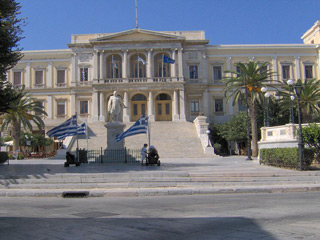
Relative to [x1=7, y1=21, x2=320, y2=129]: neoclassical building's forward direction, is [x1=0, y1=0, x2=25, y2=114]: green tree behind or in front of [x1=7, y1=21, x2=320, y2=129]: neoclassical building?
in front

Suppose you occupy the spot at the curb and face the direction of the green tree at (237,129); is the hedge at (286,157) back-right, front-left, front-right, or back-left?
front-right

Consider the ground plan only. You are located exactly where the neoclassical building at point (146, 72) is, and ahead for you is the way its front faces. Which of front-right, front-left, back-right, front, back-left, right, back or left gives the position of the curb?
front

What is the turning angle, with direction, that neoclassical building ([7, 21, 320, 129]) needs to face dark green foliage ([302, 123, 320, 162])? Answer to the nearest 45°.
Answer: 0° — it already faces it

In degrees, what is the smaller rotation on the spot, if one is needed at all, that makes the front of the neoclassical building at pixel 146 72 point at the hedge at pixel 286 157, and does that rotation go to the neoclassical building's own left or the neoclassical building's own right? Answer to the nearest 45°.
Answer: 0° — it already faces it

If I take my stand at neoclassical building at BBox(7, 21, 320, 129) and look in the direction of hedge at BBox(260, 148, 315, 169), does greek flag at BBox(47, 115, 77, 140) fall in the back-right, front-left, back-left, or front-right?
front-right

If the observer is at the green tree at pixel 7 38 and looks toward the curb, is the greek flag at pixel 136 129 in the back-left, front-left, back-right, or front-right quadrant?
front-left

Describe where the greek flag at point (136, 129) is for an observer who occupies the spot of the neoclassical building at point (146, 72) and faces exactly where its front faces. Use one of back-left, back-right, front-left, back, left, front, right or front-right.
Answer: front

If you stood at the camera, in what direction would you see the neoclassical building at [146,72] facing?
facing the viewer

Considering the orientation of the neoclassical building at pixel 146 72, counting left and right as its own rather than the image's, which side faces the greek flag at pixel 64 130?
front
